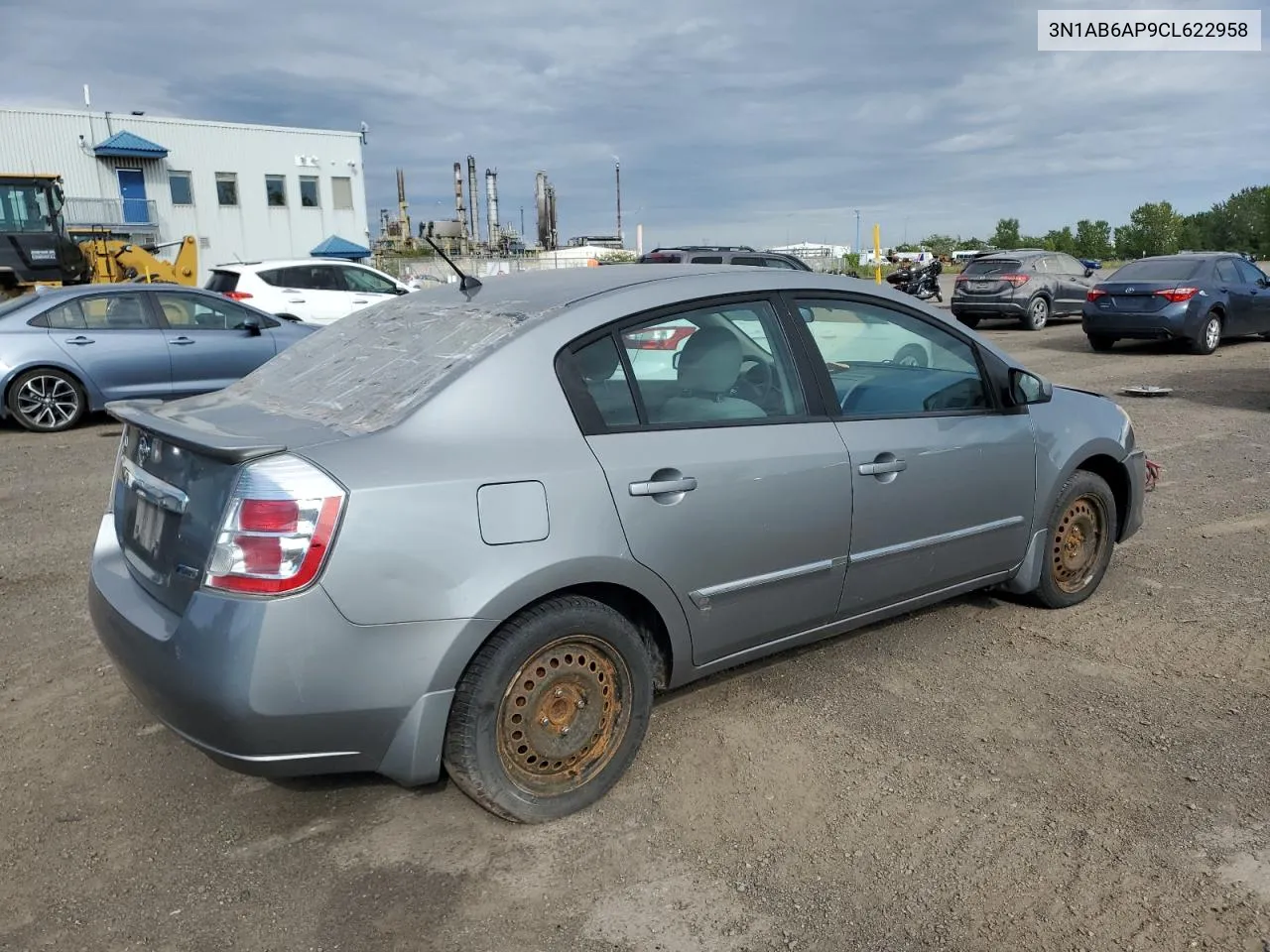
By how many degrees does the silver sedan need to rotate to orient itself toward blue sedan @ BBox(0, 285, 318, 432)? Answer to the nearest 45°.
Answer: approximately 90° to its left

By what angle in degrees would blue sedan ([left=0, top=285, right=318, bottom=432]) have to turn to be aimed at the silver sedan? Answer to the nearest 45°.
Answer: approximately 90° to its right

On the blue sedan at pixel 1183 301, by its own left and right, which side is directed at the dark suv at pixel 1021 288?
left

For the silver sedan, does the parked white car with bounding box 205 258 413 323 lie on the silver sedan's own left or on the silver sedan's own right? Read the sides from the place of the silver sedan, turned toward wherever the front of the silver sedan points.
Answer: on the silver sedan's own left

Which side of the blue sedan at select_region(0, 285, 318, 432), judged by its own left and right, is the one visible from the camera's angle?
right

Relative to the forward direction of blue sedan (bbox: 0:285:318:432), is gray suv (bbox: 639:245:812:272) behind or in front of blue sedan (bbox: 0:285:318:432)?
in front

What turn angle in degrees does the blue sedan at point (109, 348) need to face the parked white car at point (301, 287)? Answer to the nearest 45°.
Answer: approximately 45° to its left

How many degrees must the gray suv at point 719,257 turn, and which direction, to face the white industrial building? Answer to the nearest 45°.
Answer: approximately 135° to its left

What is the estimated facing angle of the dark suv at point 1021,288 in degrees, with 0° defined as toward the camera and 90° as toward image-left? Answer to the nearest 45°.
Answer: approximately 225°
